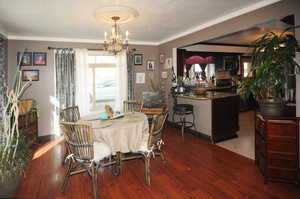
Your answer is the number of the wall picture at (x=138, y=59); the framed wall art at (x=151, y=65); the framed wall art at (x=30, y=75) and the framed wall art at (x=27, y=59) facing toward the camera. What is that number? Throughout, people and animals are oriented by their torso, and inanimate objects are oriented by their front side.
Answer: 4

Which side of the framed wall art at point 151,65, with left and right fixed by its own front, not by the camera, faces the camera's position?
front

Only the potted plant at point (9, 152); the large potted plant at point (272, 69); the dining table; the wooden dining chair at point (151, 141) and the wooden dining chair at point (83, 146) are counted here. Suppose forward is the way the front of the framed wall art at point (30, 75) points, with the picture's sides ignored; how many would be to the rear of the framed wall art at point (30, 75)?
0

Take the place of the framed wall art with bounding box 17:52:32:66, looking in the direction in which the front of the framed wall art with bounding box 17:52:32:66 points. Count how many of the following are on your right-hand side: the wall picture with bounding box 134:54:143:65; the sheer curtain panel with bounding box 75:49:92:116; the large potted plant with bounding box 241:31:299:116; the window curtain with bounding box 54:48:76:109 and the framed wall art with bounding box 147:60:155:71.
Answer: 0

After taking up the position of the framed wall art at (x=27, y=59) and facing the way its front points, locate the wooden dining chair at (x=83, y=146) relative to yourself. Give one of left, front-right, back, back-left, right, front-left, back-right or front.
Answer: front

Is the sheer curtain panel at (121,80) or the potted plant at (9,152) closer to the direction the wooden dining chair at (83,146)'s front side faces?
the sheer curtain panel

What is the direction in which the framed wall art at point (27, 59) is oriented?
toward the camera

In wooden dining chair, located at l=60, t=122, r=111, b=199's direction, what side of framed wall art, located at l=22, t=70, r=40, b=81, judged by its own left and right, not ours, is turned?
front

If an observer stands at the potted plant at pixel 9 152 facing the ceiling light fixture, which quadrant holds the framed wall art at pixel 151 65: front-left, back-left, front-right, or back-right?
front-left

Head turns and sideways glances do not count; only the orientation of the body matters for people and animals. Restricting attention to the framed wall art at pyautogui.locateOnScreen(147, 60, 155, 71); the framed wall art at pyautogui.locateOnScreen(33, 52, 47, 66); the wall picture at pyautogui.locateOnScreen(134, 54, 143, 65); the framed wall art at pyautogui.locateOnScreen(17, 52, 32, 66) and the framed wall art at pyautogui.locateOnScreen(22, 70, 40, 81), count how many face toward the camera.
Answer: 5

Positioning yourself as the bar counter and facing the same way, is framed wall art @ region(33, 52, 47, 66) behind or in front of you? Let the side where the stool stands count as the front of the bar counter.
in front

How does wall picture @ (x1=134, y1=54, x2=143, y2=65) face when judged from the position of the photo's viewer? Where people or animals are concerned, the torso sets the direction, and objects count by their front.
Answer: facing the viewer

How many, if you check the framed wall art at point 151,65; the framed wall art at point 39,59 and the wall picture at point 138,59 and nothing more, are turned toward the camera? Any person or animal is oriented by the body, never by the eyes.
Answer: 3

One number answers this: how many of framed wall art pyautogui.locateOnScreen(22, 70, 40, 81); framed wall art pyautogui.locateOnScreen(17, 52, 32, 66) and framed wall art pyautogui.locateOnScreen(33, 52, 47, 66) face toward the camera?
3

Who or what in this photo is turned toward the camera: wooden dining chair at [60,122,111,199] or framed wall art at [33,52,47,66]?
the framed wall art
